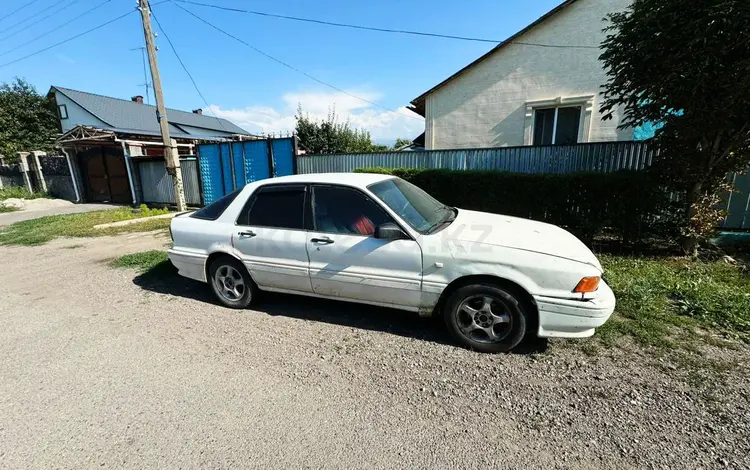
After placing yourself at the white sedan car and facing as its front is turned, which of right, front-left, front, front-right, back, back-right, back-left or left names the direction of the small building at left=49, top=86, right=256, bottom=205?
back

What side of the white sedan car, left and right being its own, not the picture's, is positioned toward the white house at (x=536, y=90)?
left

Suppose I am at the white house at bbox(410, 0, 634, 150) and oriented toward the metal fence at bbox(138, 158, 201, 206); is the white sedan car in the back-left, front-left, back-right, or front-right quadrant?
front-left

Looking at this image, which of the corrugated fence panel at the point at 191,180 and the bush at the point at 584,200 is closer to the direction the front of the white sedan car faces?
the bush

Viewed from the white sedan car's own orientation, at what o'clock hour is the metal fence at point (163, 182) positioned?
The metal fence is roughly at 6 o'clock from the white sedan car.

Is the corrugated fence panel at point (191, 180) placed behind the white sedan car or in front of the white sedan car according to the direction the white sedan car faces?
behind

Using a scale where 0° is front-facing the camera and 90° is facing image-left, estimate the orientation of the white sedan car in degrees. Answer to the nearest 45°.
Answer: approximately 315°

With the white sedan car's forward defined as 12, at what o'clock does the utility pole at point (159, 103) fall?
The utility pole is roughly at 6 o'clock from the white sedan car.

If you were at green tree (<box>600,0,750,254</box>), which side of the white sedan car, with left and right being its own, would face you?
left

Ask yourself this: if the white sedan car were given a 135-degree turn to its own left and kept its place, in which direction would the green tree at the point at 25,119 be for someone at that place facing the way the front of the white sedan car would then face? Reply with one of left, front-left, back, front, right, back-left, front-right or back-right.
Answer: front-left

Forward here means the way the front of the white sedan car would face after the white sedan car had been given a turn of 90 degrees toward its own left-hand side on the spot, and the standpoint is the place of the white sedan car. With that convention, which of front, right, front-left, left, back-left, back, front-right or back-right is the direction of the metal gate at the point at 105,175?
left
